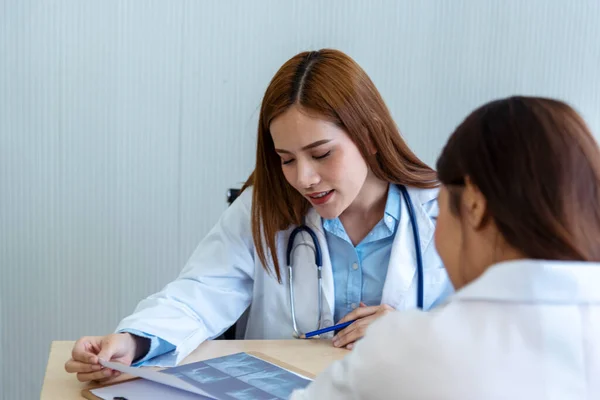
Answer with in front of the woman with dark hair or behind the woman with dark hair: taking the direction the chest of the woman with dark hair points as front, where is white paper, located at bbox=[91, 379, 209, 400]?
in front

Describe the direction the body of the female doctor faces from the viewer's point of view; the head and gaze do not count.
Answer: toward the camera

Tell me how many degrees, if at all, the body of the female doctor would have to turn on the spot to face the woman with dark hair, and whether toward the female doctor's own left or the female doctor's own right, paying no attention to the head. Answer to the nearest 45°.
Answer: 0° — they already face them

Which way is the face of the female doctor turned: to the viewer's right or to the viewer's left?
to the viewer's left

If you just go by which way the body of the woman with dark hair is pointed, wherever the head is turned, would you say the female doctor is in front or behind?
in front

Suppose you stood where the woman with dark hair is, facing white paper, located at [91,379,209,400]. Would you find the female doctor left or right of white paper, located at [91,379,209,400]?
right

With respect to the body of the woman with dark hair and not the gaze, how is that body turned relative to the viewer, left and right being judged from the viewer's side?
facing away from the viewer and to the left of the viewer

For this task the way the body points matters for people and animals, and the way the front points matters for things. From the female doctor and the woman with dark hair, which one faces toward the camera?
the female doctor

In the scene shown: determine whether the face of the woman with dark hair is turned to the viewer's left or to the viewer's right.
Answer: to the viewer's left

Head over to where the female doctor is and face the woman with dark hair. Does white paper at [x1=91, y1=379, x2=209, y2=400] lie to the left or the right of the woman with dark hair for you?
right

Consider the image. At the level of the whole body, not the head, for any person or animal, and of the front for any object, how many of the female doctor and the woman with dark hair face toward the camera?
1

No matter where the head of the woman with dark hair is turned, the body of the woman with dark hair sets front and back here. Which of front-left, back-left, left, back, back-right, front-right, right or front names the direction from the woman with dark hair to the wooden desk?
front
